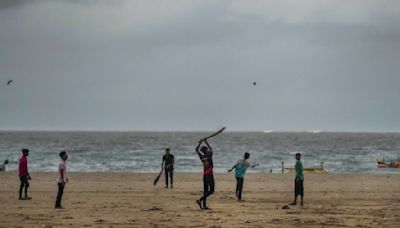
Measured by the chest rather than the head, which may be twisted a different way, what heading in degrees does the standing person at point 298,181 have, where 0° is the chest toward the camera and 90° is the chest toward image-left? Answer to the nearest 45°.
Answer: approximately 90°
